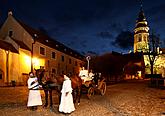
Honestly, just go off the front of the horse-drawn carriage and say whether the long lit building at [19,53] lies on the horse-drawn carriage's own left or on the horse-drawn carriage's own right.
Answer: on the horse-drawn carriage's own right

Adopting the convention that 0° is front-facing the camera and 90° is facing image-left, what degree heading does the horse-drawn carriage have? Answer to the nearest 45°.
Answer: approximately 45°

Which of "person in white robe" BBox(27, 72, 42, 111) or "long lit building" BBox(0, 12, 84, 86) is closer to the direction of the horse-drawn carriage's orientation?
the person in white robe
